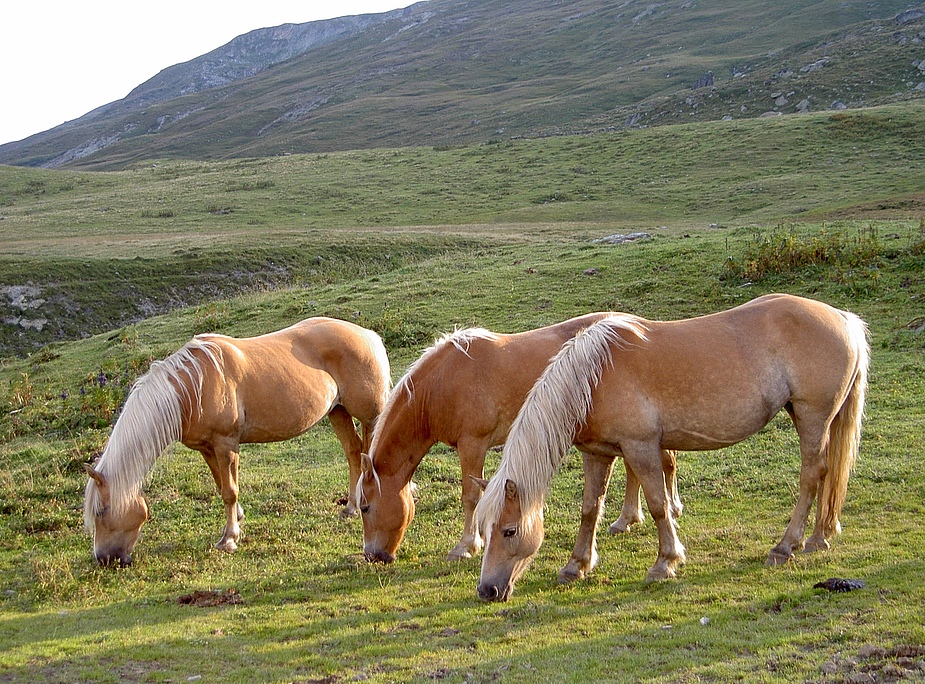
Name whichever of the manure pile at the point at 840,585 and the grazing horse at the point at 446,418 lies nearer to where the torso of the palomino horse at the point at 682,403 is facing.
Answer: the grazing horse

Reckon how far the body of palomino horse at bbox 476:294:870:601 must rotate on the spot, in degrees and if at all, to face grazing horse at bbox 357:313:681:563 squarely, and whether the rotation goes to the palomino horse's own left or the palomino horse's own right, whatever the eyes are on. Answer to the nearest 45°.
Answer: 0° — it already faces it

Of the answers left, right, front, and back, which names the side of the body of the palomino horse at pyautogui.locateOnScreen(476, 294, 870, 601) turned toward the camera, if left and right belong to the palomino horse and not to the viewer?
left

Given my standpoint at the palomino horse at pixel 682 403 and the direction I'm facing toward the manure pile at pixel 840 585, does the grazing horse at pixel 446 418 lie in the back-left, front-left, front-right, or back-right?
back-right

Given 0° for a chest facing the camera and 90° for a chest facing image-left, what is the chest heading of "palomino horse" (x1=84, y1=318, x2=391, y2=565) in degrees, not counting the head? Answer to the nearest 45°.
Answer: approximately 45°
